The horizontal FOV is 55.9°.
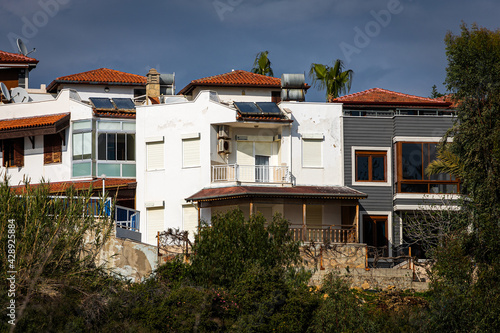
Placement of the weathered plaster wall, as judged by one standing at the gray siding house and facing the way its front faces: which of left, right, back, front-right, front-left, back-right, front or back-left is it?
front-right

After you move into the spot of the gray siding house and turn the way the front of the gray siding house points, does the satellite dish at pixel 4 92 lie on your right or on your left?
on your right

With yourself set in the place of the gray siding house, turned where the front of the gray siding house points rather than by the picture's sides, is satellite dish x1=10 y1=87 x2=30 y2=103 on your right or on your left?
on your right

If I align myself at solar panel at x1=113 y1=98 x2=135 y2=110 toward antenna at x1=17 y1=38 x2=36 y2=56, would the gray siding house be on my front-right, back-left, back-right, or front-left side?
back-right

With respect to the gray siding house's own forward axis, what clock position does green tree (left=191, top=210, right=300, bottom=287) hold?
The green tree is roughly at 1 o'clock from the gray siding house.

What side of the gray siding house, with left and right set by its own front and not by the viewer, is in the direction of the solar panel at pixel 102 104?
right

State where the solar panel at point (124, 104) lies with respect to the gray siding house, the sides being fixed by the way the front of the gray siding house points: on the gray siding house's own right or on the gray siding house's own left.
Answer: on the gray siding house's own right

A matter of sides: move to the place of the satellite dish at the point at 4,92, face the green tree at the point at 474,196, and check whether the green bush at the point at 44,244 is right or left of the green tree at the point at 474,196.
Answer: right

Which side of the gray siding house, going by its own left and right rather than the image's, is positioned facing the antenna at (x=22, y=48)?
right

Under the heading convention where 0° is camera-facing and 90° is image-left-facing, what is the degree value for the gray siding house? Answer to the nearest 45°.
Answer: approximately 0°
